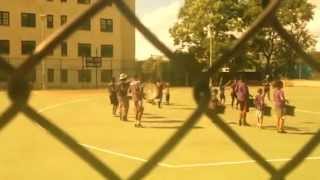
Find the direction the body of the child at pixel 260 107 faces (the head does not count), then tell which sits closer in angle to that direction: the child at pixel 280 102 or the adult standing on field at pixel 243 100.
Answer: the adult standing on field

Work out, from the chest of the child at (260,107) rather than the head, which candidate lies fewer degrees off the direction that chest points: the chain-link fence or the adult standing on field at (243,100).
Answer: the adult standing on field

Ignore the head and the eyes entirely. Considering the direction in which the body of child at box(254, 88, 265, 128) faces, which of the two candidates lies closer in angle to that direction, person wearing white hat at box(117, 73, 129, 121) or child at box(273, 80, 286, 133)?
the person wearing white hat

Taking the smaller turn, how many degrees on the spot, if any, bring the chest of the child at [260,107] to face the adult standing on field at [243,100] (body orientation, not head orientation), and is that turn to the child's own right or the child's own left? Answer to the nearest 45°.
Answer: approximately 45° to the child's own left
